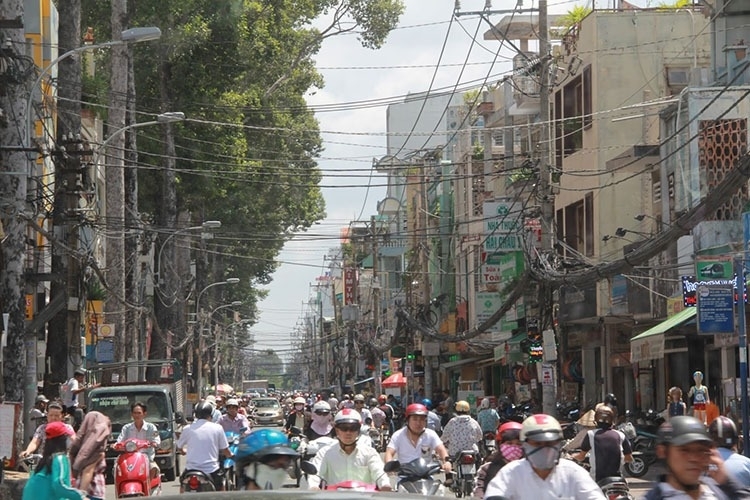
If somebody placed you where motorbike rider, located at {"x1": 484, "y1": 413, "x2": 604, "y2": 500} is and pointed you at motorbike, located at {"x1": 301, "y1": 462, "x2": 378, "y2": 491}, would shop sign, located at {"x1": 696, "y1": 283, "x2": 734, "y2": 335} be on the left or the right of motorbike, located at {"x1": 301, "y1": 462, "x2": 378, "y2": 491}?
right

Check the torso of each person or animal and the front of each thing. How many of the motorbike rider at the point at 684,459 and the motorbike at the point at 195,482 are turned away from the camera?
1

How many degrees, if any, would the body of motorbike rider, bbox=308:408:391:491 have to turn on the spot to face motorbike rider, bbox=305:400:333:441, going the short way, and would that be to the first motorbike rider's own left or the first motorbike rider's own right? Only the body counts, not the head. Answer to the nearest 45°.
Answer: approximately 180°

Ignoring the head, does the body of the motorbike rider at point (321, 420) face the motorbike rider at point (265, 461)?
yes

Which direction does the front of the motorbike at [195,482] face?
away from the camera
